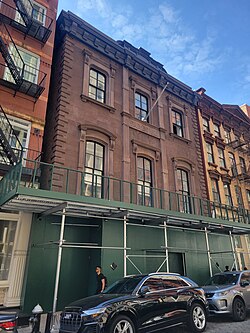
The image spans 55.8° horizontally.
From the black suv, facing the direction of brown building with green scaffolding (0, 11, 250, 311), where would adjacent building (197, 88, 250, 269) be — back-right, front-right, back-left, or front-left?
front-right

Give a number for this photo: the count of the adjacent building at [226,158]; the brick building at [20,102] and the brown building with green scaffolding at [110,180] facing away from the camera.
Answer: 0

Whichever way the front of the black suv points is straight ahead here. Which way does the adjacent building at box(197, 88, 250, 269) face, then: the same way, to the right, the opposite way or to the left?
to the left

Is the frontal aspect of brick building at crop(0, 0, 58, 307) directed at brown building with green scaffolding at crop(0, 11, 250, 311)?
no

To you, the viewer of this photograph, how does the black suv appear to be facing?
facing the viewer and to the left of the viewer

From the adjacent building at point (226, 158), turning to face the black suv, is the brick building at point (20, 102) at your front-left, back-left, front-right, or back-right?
front-right

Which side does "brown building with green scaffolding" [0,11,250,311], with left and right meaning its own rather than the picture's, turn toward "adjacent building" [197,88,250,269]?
left

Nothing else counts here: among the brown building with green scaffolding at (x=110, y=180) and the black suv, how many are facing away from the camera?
0

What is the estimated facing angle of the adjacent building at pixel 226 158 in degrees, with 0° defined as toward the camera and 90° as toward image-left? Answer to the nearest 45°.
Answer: approximately 315°

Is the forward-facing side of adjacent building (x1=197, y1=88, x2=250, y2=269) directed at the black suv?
no

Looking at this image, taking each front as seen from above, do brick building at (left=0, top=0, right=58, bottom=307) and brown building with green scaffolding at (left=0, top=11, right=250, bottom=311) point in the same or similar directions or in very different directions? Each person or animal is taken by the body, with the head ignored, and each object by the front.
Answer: same or similar directions

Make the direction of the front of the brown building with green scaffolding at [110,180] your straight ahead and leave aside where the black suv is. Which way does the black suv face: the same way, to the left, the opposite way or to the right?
to the right
